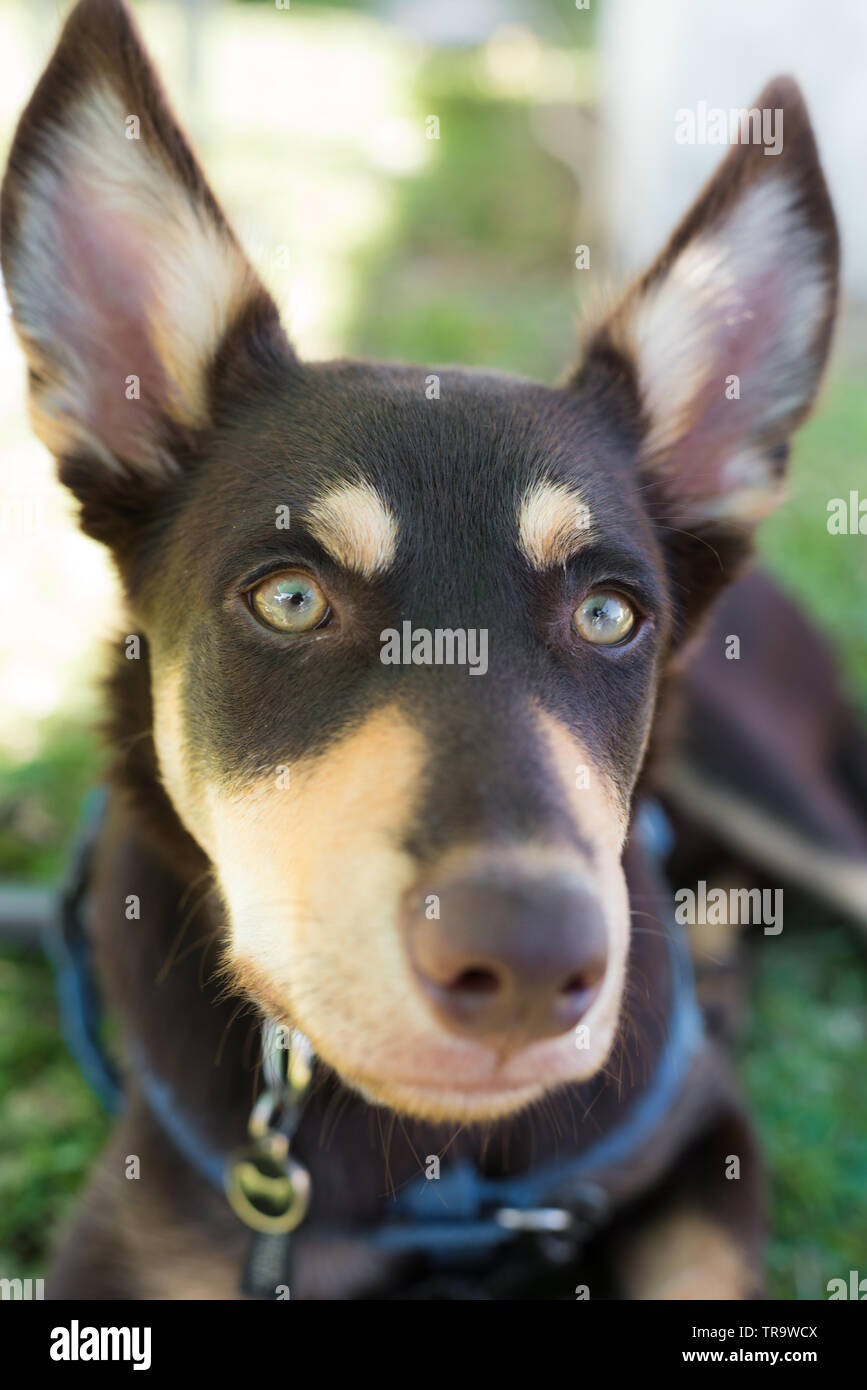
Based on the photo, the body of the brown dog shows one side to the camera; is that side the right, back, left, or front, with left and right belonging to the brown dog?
front
